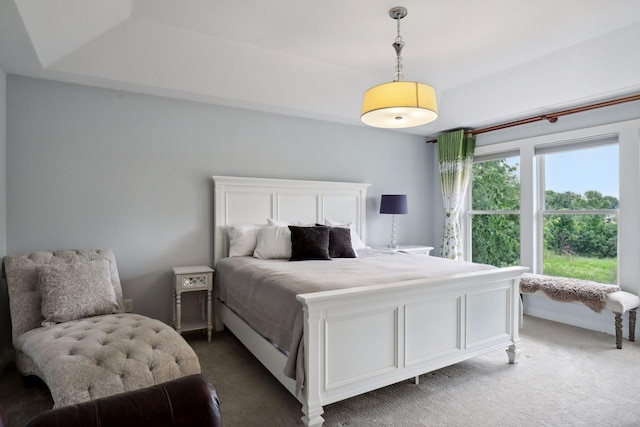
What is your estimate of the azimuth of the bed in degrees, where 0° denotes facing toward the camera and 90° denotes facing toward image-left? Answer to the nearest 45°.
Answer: approximately 315°

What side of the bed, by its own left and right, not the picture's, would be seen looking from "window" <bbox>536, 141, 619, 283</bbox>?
left

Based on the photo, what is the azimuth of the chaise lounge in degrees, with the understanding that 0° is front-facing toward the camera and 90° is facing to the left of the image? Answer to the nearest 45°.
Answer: approximately 315°

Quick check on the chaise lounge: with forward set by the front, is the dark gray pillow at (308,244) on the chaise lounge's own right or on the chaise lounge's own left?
on the chaise lounge's own left

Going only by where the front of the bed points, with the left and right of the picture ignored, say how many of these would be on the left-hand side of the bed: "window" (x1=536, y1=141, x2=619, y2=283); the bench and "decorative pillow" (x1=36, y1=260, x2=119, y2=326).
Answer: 2

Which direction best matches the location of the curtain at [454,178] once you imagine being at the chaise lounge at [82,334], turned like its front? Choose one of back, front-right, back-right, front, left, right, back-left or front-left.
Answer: front-left

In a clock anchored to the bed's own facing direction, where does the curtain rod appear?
The curtain rod is roughly at 9 o'clock from the bed.
